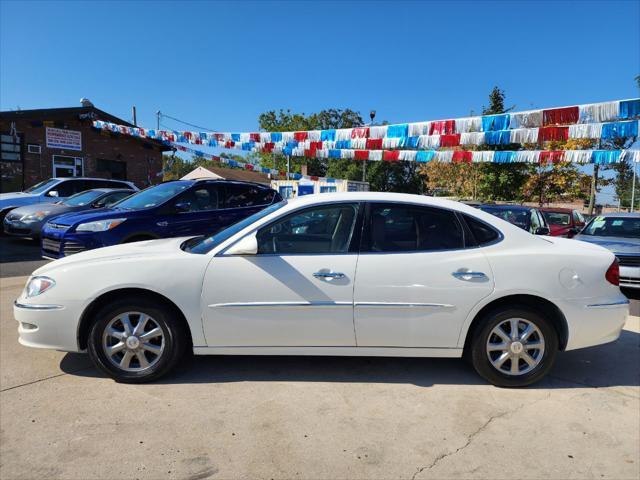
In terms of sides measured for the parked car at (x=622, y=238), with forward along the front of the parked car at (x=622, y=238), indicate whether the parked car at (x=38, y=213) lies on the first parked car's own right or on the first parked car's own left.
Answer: on the first parked car's own right

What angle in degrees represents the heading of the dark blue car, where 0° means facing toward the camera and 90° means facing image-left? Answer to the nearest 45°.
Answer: approximately 45°

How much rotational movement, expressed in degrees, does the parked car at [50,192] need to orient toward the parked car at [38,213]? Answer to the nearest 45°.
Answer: approximately 45° to its left

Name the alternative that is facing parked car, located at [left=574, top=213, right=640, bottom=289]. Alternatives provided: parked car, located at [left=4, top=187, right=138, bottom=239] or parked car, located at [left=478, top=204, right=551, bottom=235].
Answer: parked car, located at [left=478, top=204, right=551, bottom=235]

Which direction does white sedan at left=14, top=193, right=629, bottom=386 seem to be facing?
to the viewer's left

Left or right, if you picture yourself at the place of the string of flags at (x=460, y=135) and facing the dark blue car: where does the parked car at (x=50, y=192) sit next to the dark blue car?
right

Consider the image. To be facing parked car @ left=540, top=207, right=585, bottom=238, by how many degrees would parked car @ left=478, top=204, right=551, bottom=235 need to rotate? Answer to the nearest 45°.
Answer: approximately 135° to its left

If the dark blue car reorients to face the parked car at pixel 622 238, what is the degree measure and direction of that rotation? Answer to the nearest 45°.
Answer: approximately 135° to its left

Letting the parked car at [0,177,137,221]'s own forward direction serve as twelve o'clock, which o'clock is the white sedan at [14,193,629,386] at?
The white sedan is roughly at 10 o'clock from the parked car.

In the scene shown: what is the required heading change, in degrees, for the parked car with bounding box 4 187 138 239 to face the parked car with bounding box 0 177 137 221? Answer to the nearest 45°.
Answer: approximately 135° to its right

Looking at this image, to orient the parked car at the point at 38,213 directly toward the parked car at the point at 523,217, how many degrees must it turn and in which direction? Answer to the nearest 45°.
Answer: approximately 90° to its left

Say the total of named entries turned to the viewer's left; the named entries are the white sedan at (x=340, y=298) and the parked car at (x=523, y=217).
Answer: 1
